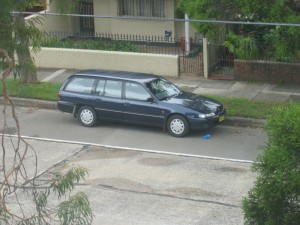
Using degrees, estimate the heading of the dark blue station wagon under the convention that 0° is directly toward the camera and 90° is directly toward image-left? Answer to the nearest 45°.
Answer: approximately 315°

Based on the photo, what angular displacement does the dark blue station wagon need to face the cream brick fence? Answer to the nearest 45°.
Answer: approximately 135° to its left

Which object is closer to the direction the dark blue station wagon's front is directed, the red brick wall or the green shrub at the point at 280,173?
the green shrub

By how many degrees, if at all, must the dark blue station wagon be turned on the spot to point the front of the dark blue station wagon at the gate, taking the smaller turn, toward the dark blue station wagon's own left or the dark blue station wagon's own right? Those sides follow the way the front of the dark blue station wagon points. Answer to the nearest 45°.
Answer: approximately 135° to the dark blue station wagon's own left

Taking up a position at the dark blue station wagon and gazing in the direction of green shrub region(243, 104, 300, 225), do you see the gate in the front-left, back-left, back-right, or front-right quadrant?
back-left

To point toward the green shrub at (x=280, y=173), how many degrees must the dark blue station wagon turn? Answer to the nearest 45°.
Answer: approximately 45° to its right

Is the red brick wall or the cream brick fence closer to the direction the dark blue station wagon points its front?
the red brick wall

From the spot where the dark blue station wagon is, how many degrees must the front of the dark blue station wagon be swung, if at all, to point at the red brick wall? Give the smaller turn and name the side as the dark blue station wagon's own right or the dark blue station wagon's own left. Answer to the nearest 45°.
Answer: approximately 90° to the dark blue station wagon's own left

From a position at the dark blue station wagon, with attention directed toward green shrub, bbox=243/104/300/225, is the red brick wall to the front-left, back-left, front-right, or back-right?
back-left
